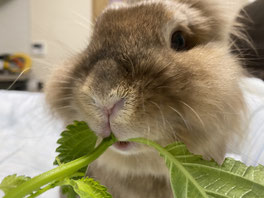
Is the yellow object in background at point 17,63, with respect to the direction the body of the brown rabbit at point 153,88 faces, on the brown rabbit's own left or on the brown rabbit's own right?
on the brown rabbit's own right

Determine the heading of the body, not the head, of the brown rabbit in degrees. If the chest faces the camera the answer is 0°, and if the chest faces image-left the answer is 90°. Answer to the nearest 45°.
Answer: approximately 45°
